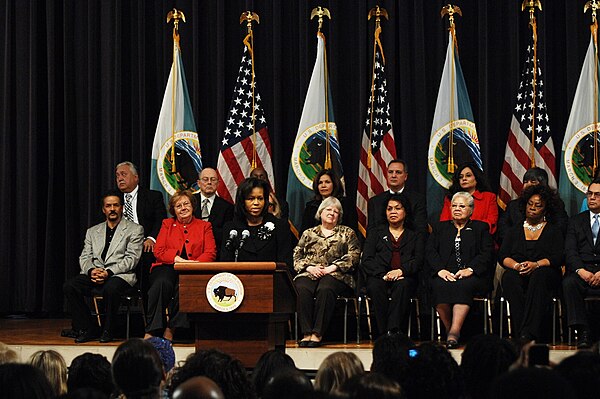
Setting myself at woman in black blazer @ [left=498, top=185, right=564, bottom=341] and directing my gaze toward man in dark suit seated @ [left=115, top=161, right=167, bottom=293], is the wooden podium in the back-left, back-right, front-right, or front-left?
front-left

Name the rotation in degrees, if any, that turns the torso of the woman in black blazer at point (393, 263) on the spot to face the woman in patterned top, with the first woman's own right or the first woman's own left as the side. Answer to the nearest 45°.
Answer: approximately 90° to the first woman's own right

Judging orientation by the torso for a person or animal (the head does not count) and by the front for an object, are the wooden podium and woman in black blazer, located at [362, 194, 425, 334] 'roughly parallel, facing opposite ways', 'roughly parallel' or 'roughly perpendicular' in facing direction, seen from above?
roughly parallel

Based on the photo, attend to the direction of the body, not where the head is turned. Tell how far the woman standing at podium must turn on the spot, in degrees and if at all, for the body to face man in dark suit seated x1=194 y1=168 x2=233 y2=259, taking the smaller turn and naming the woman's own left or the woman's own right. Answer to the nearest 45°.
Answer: approximately 180°

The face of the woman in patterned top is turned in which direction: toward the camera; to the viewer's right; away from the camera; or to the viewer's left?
toward the camera

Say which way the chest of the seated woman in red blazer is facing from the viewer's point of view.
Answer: toward the camera

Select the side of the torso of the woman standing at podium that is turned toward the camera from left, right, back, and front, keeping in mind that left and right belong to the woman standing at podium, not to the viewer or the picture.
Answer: front

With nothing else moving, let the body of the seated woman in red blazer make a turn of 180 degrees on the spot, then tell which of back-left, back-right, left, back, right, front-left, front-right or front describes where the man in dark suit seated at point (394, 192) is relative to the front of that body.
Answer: right

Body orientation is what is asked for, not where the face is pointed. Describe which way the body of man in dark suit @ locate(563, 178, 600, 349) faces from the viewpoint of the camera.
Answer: toward the camera

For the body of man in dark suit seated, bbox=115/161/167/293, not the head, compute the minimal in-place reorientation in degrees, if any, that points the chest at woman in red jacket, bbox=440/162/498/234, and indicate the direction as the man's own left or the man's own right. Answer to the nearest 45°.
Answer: approximately 135° to the man's own left

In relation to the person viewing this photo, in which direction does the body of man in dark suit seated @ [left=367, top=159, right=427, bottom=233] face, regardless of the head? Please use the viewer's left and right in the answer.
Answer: facing the viewer

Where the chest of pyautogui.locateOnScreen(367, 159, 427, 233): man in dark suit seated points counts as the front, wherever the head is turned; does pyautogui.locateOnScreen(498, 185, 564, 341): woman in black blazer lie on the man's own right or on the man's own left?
on the man's own left
